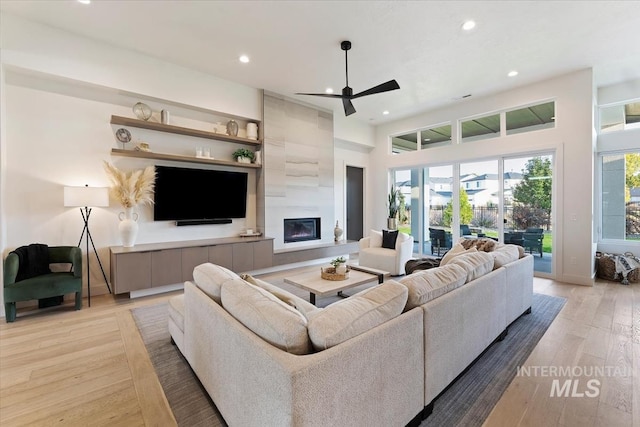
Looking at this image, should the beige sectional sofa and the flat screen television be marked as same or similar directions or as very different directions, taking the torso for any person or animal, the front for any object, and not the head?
very different directions

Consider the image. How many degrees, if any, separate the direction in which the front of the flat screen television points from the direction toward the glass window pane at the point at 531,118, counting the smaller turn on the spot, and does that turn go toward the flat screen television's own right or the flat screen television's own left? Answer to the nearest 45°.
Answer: approximately 45° to the flat screen television's own left

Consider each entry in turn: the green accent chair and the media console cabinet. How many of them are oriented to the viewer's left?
0

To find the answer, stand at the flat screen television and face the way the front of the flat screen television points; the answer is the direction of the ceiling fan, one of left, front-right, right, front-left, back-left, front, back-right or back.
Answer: front

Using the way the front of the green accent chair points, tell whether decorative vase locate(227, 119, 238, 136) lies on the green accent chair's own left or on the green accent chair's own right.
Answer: on the green accent chair's own left

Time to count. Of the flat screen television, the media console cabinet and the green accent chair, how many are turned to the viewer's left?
0

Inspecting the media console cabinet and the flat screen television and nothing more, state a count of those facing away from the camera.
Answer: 0

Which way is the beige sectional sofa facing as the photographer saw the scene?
facing away from the viewer and to the left of the viewer

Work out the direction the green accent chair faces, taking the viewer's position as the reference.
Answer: facing the viewer and to the right of the viewer

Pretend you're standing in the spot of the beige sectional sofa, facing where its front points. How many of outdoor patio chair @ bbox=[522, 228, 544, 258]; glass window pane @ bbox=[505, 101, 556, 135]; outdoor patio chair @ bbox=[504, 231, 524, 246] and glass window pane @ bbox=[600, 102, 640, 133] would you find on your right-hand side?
4

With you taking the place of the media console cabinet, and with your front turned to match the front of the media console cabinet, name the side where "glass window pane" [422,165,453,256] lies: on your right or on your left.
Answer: on your left

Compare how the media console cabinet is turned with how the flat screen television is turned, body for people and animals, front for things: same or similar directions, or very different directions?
same or similar directions

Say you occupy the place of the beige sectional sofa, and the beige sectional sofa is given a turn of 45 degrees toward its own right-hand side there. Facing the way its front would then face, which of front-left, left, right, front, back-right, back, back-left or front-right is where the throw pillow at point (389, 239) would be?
front
